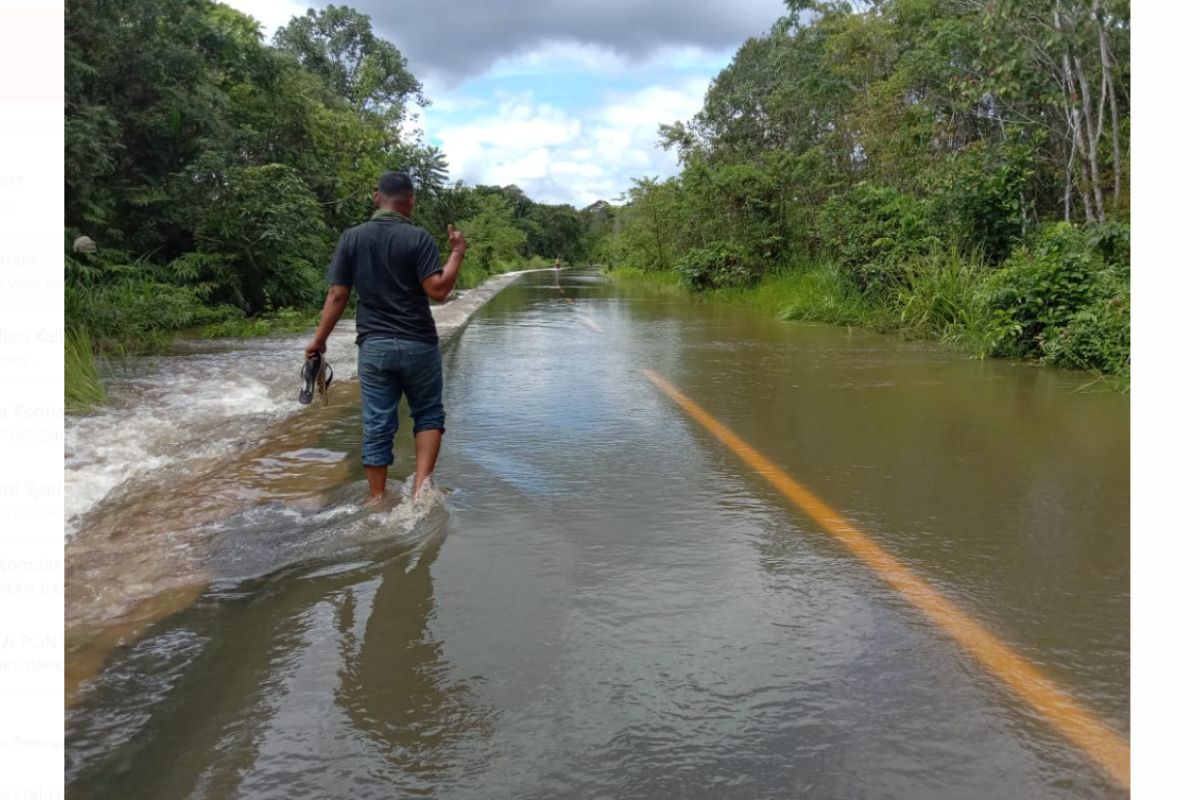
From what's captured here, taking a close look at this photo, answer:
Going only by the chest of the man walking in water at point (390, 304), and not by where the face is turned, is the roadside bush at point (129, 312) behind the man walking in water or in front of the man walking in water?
in front

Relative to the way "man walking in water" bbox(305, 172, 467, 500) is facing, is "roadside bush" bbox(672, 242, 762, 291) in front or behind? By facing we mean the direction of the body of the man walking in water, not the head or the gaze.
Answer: in front

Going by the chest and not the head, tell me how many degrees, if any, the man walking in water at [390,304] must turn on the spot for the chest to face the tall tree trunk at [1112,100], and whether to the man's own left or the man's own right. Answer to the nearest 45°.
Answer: approximately 45° to the man's own right

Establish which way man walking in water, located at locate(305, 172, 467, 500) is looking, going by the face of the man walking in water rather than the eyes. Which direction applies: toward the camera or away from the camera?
away from the camera

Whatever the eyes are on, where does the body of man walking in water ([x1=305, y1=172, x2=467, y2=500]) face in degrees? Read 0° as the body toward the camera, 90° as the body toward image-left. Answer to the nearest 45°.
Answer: approximately 180°
